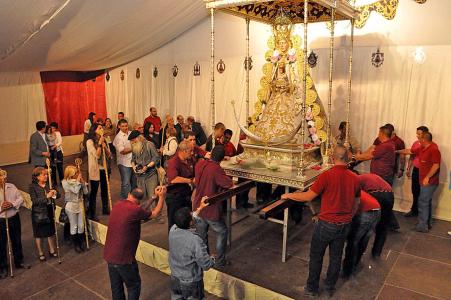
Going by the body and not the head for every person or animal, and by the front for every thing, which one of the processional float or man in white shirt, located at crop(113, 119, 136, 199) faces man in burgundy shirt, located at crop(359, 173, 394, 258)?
the man in white shirt

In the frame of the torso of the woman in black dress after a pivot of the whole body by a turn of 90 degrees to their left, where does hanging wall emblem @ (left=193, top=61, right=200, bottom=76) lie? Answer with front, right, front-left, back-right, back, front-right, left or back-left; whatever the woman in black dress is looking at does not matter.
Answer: front

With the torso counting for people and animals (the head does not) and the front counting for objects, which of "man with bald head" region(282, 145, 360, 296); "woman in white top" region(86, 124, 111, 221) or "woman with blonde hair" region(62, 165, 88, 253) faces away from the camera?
the man with bald head

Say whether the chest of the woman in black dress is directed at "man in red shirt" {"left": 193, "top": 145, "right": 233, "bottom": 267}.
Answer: yes

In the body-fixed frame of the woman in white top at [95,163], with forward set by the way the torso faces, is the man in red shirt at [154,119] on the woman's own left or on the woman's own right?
on the woman's own left

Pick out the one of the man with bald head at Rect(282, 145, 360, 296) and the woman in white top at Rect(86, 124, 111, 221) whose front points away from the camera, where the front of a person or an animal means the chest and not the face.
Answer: the man with bald head

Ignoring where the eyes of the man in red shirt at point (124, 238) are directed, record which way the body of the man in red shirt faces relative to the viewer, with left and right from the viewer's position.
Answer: facing away from the viewer and to the right of the viewer

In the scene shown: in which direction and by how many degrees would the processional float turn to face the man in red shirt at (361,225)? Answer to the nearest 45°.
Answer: approximately 90° to its left

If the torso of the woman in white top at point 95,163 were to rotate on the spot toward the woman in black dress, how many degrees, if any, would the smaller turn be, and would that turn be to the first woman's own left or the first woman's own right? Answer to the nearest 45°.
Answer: approximately 90° to the first woman's own right

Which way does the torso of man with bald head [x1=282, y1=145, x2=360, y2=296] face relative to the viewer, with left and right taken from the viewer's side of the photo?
facing away from the viewer

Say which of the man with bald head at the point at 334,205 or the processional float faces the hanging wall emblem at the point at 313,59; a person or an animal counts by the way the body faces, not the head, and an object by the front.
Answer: the man with bald head

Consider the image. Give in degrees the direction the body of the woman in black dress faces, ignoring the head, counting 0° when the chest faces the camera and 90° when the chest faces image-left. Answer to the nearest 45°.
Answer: approximately 315°

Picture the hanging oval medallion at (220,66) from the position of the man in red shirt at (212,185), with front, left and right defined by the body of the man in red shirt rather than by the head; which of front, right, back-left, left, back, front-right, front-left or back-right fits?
front-left

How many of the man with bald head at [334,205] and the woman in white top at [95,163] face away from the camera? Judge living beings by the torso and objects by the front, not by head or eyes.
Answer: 1

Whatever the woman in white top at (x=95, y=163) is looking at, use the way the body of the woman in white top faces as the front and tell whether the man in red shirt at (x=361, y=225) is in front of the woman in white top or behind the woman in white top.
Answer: in front

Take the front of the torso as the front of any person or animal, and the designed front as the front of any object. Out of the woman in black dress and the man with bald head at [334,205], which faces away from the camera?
the man with bald head
